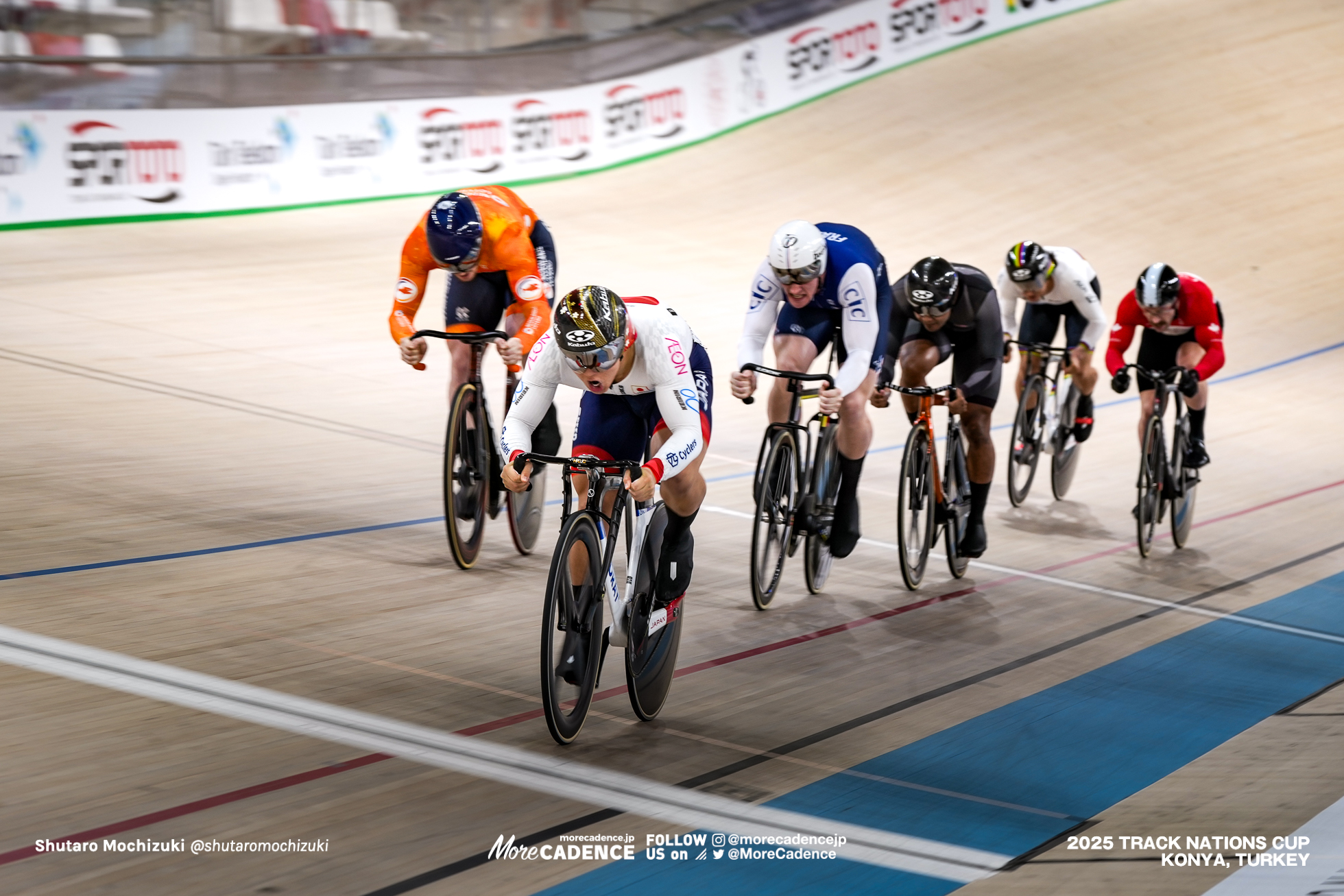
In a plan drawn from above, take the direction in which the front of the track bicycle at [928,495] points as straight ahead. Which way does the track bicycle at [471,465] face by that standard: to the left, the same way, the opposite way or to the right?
the same way

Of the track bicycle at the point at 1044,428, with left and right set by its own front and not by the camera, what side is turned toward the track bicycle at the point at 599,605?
front

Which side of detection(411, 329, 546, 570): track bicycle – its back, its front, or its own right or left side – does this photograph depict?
front

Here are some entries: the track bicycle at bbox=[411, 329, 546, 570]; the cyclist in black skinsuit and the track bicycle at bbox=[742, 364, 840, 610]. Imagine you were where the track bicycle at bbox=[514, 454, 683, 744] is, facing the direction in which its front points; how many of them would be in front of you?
0

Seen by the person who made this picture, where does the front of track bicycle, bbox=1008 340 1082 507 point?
facing the viewer

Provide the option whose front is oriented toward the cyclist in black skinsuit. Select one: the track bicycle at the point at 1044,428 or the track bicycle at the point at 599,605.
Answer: the track bicycle at the point at 1044,428

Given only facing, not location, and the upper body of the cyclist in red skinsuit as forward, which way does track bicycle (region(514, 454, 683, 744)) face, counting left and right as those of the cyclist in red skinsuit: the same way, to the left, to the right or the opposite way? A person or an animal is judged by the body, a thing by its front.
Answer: the same way

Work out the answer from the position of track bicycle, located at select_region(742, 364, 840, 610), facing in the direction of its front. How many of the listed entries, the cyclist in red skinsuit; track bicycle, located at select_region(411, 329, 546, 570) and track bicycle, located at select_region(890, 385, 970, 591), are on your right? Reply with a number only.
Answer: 1

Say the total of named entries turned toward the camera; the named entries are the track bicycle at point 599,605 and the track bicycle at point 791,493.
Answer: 2

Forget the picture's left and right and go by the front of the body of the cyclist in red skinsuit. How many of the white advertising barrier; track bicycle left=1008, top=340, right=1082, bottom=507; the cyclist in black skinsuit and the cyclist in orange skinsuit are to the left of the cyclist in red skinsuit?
0

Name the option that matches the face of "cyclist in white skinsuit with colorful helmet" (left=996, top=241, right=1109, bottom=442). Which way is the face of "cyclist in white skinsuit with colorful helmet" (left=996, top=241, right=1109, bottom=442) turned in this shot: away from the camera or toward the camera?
toward the camera

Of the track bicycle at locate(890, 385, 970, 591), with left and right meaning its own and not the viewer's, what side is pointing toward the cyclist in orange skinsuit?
right

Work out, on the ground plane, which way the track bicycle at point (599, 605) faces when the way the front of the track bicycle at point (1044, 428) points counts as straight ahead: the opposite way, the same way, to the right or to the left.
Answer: the same way

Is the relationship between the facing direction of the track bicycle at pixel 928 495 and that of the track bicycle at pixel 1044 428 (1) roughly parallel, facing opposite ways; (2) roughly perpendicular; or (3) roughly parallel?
roughly parallel

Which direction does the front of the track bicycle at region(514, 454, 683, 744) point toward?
toward the camera

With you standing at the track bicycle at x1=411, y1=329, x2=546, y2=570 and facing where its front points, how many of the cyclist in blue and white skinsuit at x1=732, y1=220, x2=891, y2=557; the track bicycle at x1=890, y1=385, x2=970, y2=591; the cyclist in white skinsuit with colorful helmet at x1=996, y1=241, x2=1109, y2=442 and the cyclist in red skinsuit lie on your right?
0

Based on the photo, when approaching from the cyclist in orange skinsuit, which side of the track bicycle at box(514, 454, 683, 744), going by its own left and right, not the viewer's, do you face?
back

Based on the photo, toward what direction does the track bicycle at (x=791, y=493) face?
toward the camera
